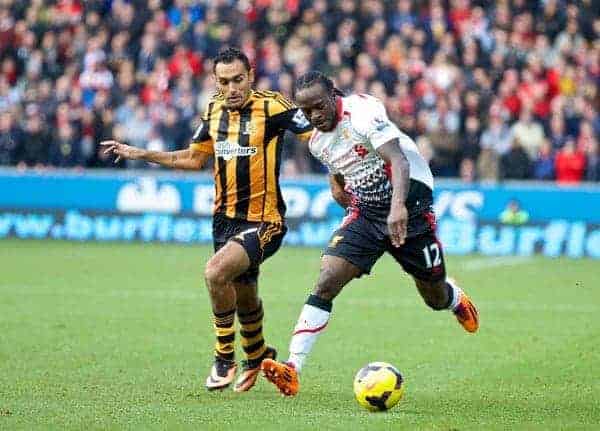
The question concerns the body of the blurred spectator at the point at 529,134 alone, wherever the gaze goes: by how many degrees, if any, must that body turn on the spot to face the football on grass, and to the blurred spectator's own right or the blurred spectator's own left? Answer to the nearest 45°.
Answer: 0° — they already face it

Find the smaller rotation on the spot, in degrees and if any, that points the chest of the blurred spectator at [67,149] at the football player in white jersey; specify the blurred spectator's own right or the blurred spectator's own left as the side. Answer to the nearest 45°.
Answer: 0° — they already face them

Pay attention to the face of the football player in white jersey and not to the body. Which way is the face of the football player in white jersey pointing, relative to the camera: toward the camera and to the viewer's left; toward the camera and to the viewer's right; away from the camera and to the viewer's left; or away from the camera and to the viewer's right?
toward the camera and to the viewer's left

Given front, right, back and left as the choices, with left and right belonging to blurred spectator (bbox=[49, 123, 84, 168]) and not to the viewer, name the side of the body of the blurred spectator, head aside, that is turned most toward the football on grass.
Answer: front

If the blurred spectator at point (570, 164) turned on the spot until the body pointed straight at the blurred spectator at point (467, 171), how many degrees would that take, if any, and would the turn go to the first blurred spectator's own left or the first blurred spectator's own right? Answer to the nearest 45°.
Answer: approximately 90° to the first blurred spectator's own right

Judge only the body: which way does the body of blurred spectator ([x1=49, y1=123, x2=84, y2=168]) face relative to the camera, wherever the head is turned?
toward the camera

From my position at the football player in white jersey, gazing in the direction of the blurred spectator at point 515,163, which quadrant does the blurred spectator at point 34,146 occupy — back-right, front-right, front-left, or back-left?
front-left

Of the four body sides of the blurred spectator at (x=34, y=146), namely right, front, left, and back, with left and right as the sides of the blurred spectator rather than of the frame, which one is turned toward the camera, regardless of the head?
front

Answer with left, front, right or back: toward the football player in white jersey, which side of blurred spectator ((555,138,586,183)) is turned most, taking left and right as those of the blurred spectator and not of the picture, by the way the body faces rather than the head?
front
